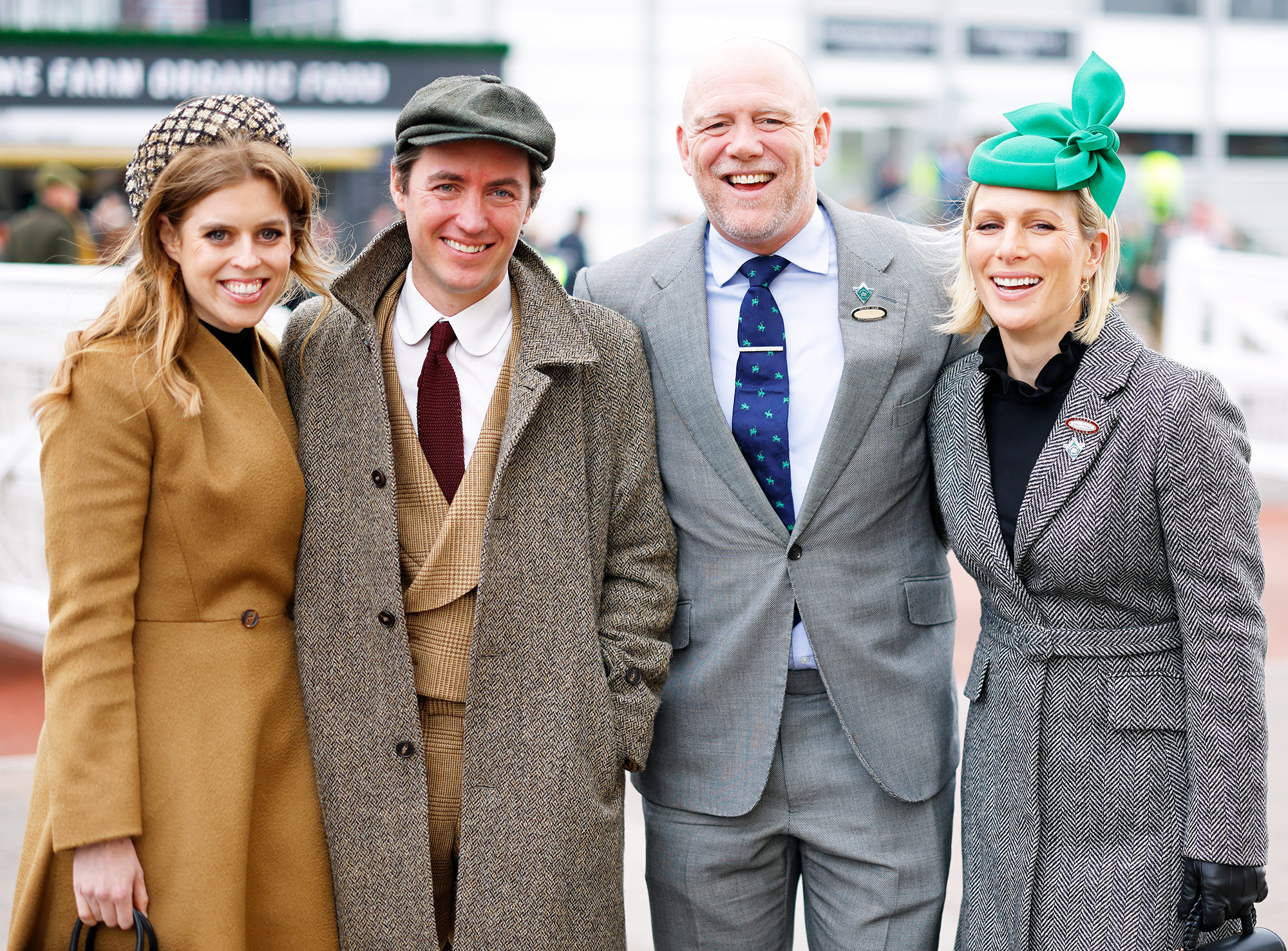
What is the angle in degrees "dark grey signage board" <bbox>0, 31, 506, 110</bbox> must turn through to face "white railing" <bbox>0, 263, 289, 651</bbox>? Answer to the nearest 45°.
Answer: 0° — it already faces it

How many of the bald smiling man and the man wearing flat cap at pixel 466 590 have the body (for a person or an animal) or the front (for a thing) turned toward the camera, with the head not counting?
2

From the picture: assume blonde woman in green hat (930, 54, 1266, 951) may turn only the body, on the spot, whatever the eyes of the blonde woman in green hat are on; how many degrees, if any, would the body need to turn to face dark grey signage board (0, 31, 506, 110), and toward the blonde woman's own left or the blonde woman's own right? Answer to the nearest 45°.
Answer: approximately 90° to the blonde woman's own right

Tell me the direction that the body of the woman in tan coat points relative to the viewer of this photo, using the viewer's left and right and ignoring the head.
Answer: facing the viewer and to the right of the viewer

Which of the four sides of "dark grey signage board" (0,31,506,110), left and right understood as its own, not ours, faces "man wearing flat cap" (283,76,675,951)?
front

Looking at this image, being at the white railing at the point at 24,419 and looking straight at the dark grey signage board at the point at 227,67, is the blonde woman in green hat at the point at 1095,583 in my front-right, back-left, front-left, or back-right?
back-right

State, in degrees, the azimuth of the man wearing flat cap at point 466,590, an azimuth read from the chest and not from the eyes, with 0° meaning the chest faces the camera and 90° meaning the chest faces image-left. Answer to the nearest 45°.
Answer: approximately 0°

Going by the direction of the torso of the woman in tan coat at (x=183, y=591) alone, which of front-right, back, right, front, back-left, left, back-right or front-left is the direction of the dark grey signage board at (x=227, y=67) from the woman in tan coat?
back-left

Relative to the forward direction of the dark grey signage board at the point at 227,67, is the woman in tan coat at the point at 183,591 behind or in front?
in front

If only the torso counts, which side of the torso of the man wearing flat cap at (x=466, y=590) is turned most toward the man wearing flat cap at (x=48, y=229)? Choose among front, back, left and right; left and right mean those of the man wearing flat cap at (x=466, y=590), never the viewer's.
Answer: back
